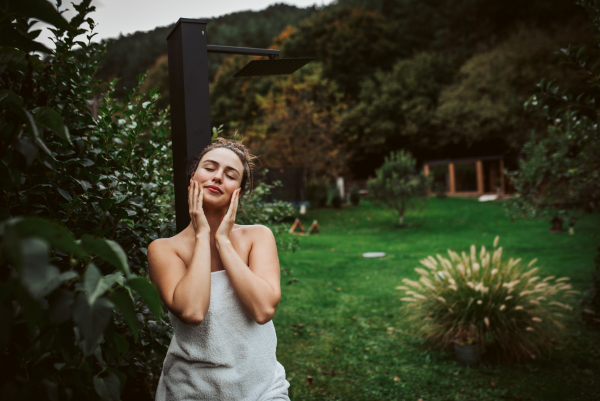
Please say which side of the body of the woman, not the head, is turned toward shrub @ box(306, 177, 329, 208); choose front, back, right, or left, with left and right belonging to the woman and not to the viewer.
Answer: back

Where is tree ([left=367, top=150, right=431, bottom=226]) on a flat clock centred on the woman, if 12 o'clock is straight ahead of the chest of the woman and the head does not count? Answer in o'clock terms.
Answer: The tree is roughly at 7 o'clock from the woman.

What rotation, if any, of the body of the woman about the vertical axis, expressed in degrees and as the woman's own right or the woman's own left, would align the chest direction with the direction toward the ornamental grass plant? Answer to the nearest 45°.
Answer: approximately 135° to the woman's own left

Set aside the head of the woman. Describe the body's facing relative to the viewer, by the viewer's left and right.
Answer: facing the viewer

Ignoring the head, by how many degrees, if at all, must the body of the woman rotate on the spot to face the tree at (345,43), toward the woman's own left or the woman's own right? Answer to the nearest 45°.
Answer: approximately 180°

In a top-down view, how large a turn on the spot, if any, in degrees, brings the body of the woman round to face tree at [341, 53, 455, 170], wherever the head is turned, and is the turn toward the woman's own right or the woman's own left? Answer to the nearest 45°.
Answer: approximately 135° to the woman's own left

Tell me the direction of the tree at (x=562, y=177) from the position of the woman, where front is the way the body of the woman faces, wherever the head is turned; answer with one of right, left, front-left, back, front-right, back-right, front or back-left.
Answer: back-left

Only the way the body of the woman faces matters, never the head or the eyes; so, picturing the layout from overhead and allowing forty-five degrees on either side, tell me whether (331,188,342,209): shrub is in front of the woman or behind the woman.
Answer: behind
